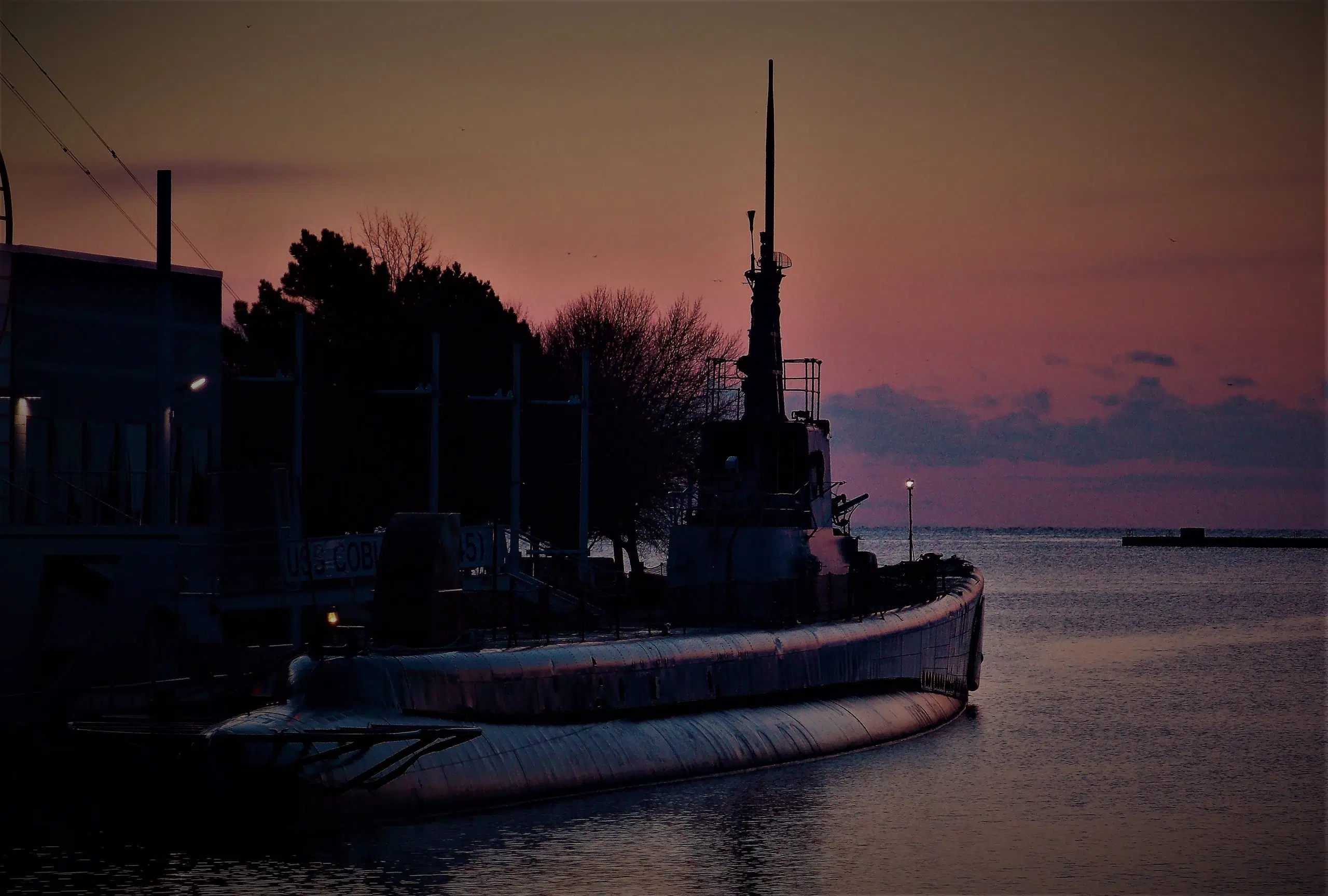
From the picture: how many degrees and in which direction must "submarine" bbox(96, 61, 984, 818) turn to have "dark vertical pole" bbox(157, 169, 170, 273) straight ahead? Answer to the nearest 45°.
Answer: approximately 90° to its left

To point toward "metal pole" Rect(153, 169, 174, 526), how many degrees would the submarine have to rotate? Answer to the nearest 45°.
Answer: approximately 90° to its left

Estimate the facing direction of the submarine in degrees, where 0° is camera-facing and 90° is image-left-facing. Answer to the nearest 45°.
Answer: approximately 225°
